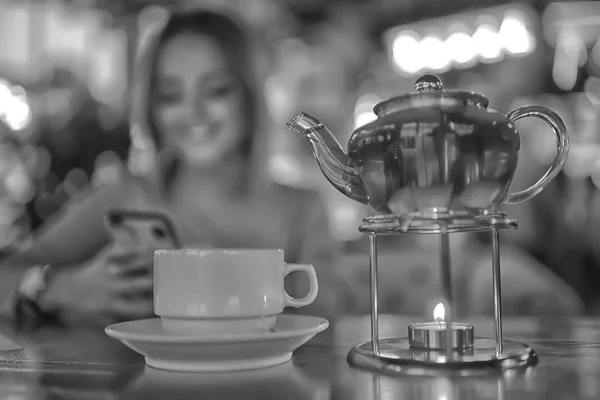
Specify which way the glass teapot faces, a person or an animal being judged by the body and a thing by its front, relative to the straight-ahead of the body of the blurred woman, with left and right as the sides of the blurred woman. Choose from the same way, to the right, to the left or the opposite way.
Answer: to the right

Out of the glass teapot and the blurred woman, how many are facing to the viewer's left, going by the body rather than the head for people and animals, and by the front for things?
1

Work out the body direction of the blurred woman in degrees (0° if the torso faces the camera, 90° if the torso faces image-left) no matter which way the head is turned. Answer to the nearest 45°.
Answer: approximately 0°

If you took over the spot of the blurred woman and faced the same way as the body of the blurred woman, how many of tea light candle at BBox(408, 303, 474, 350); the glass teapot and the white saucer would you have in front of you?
3

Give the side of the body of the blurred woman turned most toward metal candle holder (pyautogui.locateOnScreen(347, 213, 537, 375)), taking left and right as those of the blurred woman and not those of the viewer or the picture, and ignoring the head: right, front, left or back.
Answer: front

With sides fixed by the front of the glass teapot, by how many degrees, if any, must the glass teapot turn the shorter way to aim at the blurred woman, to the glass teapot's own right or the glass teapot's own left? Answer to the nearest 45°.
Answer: approximately 45° to the glass teapot's own right

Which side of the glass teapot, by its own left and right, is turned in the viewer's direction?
left

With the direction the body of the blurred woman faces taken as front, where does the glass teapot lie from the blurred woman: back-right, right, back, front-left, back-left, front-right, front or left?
front

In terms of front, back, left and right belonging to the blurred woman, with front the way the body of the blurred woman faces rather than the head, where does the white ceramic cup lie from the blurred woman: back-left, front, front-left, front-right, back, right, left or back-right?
front
